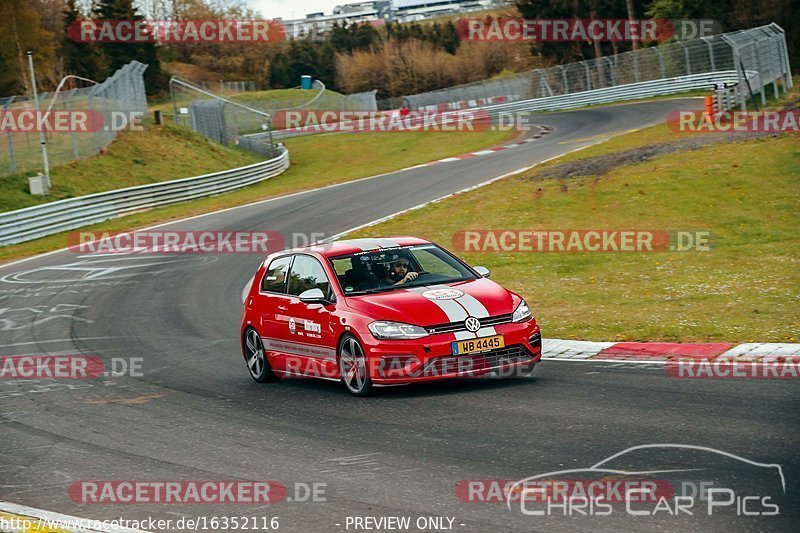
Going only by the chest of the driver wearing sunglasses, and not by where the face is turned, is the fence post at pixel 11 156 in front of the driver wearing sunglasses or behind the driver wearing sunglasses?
behind

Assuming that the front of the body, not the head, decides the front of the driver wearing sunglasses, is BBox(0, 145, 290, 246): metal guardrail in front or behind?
behind

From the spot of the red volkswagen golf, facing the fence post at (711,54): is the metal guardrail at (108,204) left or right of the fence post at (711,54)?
left

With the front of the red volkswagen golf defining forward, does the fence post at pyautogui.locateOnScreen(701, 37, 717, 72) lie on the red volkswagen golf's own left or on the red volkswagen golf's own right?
on the red volkswagen golf's own left

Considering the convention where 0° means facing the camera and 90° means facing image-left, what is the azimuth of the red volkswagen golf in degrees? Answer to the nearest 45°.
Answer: approximately 315°

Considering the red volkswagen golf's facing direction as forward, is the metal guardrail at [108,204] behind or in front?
behind

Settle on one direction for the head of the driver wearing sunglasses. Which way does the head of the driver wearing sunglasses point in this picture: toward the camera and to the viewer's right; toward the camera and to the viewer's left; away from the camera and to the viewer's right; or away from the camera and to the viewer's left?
toward the camera and to the viewer's right

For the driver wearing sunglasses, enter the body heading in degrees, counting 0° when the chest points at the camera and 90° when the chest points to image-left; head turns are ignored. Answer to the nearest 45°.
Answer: approximately 315°

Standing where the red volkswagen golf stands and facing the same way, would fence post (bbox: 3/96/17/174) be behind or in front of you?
behind

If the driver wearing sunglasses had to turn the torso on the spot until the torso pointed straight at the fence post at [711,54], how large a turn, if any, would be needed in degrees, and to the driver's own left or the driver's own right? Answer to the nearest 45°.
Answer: approximately 135° to the driver's own left
